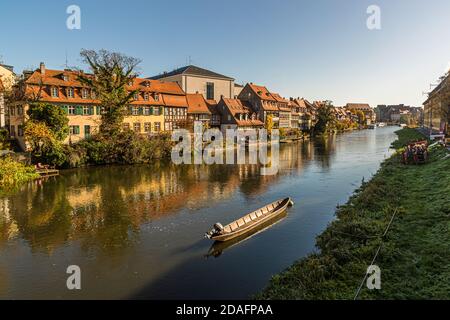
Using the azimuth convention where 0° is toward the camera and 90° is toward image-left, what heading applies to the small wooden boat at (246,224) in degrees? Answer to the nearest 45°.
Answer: approximately 225°

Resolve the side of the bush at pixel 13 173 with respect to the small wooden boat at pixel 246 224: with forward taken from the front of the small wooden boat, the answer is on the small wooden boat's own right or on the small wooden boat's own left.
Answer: on the small wooden boat's own left

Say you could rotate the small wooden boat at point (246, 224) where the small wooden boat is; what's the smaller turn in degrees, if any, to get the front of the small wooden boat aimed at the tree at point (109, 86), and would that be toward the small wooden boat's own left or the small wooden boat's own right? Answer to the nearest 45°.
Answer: approximately 90° to the small wooden boat's own left

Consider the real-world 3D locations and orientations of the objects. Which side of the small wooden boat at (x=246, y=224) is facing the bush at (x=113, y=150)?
left

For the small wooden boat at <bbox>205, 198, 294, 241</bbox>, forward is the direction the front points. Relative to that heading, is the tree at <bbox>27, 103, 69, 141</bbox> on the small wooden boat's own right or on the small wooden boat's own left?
on the small wooden boat's own left

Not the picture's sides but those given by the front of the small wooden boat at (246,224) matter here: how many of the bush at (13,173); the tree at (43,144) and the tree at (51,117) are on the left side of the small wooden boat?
3

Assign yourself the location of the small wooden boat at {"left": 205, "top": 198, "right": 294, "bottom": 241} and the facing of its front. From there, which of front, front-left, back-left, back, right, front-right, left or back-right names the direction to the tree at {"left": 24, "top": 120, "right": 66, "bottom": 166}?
left
